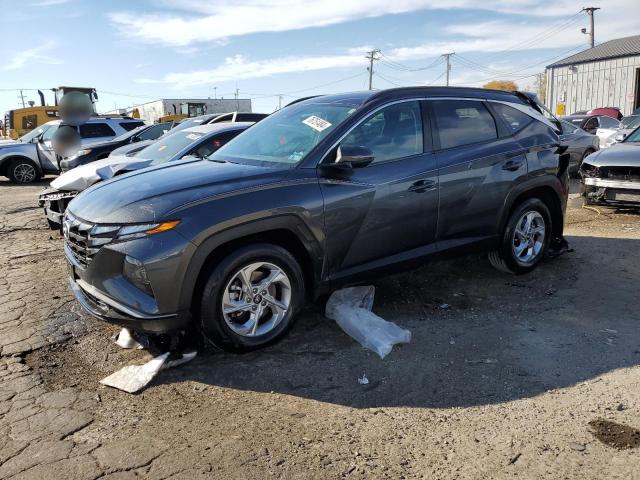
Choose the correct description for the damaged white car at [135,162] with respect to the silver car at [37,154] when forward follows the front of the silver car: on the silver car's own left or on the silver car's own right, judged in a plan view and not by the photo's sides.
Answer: on the silver car's own left

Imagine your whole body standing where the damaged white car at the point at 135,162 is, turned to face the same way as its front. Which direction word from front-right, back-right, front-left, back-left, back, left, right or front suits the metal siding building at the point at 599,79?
back

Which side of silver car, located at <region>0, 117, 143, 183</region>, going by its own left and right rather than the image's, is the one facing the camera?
left

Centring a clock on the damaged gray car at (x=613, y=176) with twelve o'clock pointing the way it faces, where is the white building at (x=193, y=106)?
The white building is roughly at 3 o'clock from the damaged gray car.

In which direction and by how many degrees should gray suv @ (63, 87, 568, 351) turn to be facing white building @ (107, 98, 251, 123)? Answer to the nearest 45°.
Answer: approximately 135° to its right

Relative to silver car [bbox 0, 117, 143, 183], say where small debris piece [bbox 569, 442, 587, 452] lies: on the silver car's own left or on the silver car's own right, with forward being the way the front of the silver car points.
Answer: on the silver car's own left

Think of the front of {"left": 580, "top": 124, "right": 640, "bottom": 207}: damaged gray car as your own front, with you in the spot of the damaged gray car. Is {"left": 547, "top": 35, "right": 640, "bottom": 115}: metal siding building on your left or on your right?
on your right

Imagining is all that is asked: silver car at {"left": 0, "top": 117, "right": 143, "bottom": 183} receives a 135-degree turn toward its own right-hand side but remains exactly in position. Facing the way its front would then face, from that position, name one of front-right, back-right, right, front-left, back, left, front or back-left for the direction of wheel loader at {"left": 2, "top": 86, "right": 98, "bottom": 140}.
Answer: front-left

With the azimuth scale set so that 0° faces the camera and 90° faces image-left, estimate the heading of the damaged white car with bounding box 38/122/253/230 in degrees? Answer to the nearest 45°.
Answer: approximately 45°
